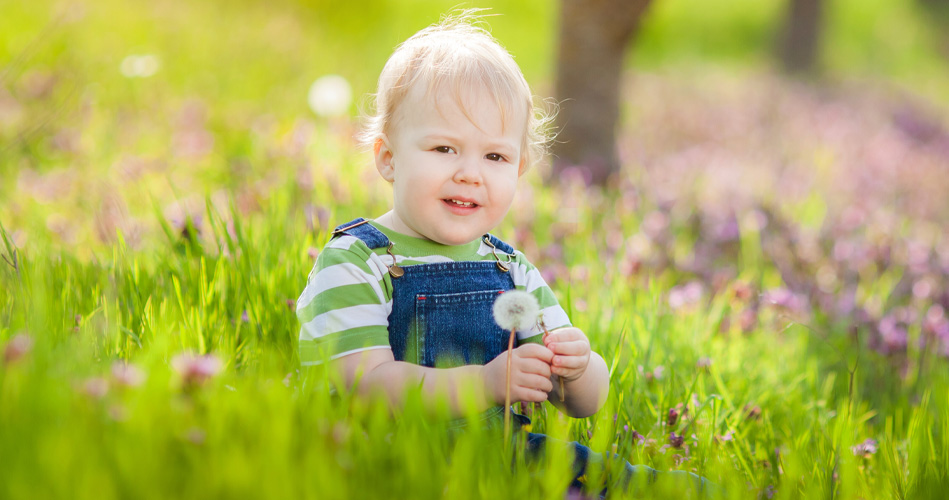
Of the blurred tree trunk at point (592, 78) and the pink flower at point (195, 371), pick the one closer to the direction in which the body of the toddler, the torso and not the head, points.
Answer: the pink flower

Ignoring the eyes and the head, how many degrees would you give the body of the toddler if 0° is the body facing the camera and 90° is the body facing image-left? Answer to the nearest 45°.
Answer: approximately 315°

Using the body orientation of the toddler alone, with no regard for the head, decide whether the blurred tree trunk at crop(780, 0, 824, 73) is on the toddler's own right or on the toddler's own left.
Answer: on the toddler's own left

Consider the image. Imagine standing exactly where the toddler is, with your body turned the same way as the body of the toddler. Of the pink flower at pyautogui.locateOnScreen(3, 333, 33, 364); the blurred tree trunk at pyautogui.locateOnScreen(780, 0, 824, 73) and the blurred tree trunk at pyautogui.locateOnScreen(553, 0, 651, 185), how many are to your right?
1

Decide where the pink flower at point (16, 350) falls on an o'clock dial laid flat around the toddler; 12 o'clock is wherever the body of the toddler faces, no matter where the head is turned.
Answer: The pink flower is roughly at 3 o'clock from the toddler.

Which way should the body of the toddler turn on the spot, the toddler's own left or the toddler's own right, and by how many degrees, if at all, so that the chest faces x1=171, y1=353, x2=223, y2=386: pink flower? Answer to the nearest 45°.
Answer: approximately 90° to the toddler's own right

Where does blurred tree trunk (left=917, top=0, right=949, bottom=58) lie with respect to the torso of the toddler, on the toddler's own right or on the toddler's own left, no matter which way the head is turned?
on the toddler's own left

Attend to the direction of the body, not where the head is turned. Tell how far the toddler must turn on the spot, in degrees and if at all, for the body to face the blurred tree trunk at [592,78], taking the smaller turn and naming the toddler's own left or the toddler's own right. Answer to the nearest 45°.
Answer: approximately 135° to the toddler's own left
